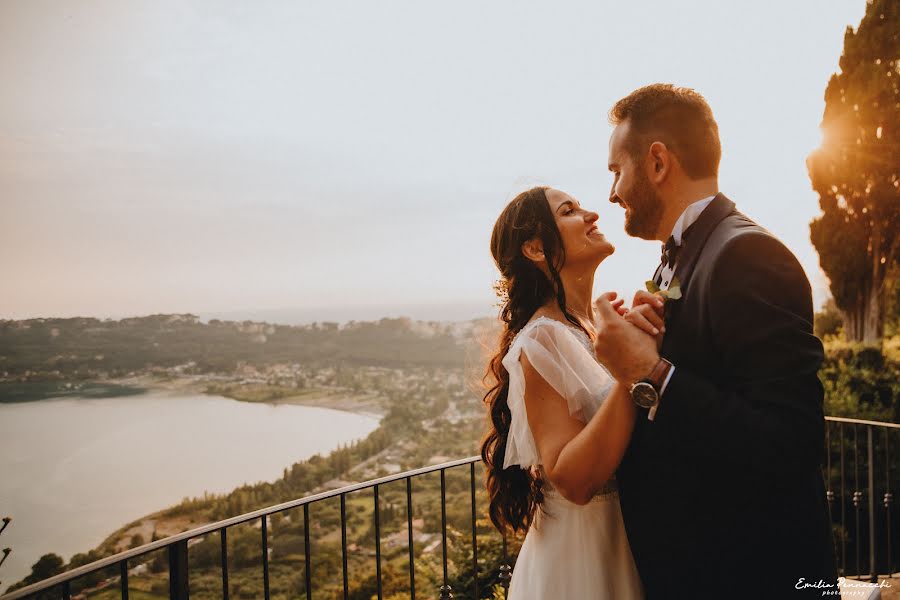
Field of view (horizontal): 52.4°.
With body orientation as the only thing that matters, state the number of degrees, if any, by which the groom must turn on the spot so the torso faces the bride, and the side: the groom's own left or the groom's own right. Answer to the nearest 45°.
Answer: approximately 45° to the groom's own right

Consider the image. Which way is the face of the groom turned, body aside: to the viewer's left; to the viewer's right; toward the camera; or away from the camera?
to the viewer's left

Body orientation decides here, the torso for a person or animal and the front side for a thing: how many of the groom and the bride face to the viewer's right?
1

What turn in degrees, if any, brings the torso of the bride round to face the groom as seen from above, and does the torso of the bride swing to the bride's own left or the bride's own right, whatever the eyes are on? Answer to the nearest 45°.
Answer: approximately 45° to the bride's own right

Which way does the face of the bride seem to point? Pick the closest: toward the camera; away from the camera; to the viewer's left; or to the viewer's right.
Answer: to the viewer's right

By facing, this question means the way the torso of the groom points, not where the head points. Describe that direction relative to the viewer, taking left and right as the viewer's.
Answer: facing to the left of the viewer

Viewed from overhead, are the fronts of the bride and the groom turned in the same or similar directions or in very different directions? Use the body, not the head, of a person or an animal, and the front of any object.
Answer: very different directions

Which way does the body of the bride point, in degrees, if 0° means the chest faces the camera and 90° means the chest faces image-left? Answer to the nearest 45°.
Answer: approximately 270°
